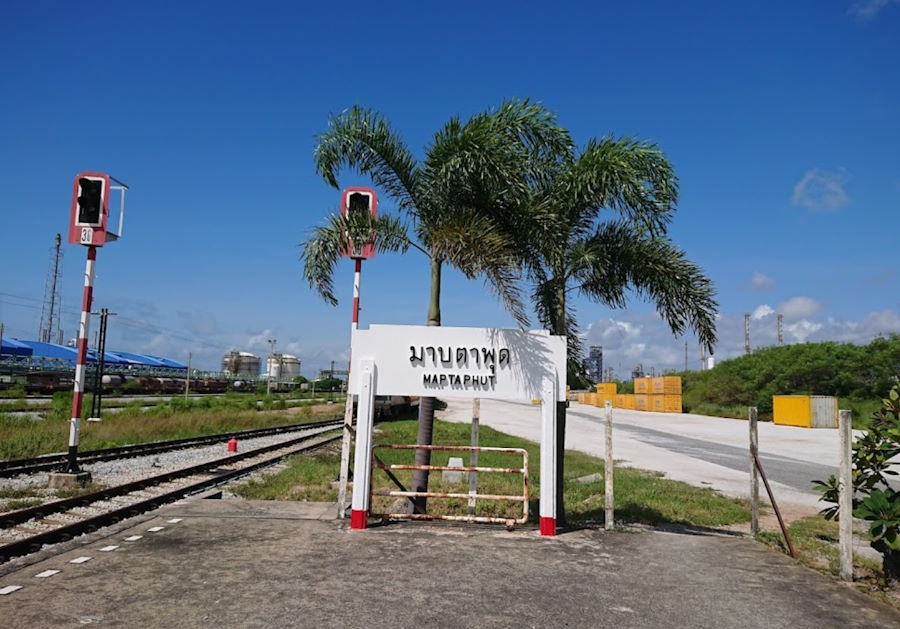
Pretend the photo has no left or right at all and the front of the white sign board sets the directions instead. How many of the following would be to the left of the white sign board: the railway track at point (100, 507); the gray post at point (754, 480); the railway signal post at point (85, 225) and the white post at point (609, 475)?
2

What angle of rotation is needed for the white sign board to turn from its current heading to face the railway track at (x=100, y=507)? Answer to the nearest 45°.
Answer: approximately 90° to its right

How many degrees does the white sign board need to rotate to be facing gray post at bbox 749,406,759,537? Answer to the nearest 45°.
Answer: approximately 90° to its left

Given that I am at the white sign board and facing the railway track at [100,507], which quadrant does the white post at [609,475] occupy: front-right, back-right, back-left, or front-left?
back-right

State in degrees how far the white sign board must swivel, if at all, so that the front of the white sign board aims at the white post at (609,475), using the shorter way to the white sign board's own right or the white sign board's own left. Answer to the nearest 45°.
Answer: approximately 90° to the white sign board's own left

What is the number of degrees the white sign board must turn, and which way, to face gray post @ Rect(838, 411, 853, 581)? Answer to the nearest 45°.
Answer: approximately 45° to its left

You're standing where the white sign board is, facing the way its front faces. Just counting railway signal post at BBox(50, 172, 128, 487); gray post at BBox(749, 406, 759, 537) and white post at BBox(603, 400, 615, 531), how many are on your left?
2

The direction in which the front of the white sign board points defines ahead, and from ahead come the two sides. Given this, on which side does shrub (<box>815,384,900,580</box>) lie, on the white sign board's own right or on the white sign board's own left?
on the white sign board's own left

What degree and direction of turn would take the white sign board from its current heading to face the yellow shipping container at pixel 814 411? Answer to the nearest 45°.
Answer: approximately 135° to its left

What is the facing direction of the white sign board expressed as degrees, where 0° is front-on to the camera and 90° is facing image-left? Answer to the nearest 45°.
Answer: approximately 0°
